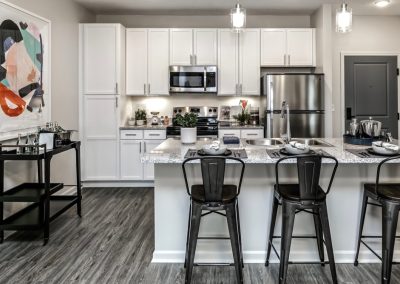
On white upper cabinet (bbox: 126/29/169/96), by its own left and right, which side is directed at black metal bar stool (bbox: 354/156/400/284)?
front

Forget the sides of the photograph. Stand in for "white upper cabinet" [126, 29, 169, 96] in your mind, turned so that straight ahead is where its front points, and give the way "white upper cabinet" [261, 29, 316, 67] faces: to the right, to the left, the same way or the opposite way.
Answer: the same way

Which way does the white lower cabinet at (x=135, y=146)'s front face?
toward the camera

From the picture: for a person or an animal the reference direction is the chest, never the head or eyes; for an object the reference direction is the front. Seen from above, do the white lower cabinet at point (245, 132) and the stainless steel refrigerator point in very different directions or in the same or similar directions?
same or similar directions

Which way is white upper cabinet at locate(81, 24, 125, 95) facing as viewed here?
toward the camera

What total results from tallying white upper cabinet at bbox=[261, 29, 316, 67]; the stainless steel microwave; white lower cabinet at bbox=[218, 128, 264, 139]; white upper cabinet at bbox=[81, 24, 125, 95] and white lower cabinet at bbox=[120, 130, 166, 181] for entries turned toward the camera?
5

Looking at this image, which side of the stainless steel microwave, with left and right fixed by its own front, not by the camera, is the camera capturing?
front

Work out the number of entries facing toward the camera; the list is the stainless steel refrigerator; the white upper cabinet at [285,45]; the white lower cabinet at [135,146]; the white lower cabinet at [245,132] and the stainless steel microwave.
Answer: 5

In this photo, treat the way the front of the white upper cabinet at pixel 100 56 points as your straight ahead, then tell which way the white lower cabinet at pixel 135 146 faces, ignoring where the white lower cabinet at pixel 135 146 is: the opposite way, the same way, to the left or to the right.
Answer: the same way

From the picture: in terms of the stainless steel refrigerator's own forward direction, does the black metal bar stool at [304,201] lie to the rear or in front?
in front

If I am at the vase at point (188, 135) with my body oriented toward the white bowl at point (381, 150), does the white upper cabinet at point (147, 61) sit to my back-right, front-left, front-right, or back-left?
back-left

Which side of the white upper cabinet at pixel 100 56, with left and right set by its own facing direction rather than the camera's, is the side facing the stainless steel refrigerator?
left
